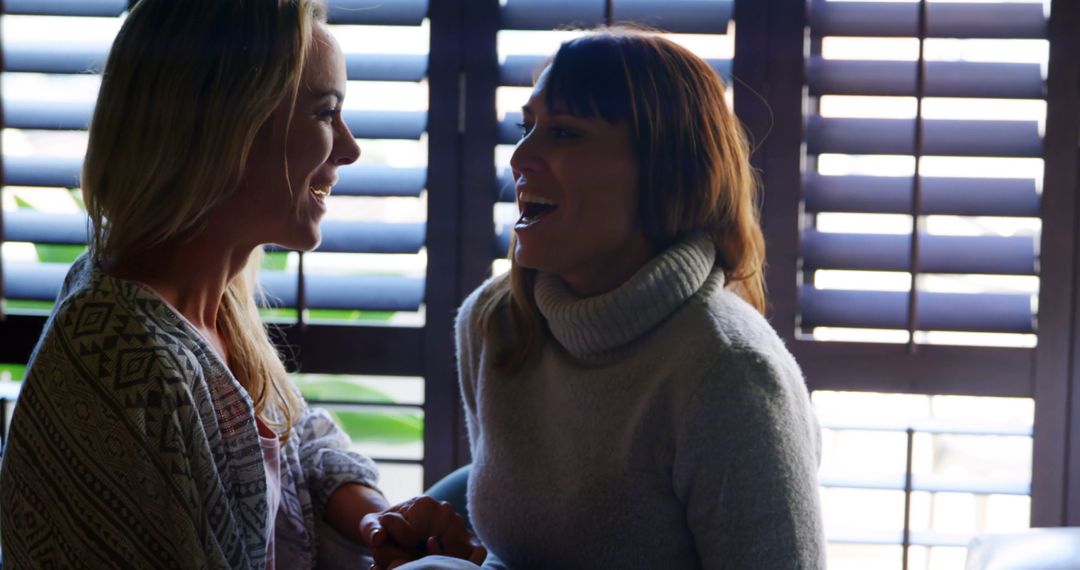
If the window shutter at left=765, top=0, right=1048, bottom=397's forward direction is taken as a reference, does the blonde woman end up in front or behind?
in front

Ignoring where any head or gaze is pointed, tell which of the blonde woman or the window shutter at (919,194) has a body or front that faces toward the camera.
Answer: the window shutter

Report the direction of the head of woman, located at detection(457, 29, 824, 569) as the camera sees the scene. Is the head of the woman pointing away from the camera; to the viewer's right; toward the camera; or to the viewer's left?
to the viewer's left

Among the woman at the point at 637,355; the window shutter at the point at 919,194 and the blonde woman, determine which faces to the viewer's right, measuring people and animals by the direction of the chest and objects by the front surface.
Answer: the blonde woman

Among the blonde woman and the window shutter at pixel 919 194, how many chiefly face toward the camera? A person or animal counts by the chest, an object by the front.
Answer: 1

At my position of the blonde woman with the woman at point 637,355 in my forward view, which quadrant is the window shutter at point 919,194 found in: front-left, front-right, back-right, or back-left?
front-left

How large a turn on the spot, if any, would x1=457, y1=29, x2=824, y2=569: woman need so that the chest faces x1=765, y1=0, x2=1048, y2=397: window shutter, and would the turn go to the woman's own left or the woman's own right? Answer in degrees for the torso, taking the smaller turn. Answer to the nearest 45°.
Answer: approximately 180°

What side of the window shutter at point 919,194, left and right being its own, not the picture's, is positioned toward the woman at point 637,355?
front

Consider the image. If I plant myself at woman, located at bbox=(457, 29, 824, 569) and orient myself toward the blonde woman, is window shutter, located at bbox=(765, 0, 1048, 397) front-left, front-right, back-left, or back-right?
back-right

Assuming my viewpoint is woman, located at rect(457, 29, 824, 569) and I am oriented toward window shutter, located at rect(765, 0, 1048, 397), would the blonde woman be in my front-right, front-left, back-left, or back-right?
back-left

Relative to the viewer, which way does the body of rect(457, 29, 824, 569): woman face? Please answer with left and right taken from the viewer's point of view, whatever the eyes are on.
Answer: facing the viewer and to the left of the viewer

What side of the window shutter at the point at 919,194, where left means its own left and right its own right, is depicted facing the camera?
front

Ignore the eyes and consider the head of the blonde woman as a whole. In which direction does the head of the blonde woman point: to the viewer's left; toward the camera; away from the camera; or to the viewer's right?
to the viewer's right

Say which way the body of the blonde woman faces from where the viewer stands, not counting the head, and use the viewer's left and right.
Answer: facing to the right of the viewer
